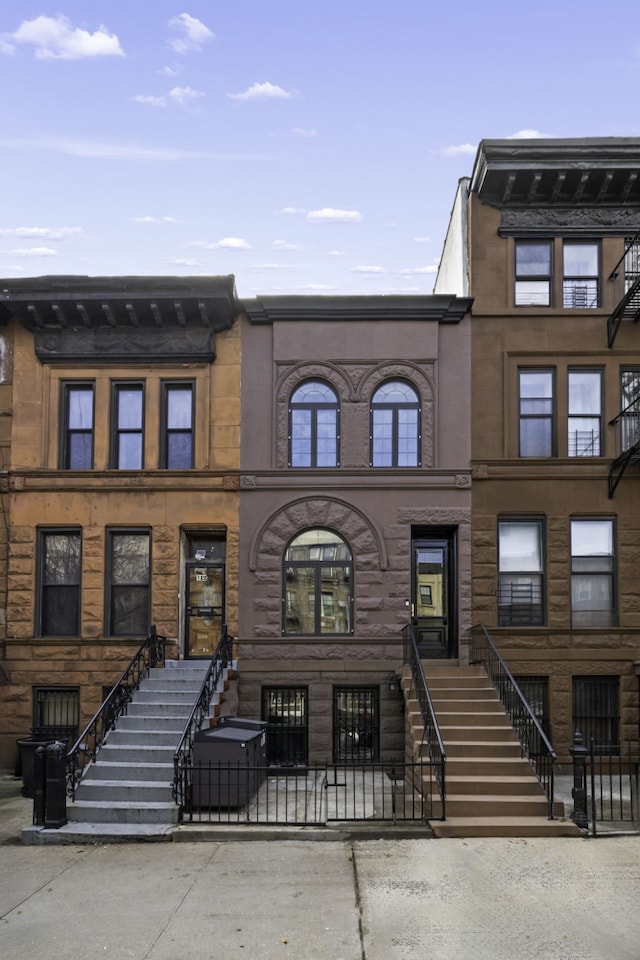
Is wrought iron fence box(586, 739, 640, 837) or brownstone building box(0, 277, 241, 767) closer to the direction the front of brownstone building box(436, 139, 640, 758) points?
the wrought iron fence

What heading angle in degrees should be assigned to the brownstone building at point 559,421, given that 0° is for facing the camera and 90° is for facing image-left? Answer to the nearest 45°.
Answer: approximately 0°

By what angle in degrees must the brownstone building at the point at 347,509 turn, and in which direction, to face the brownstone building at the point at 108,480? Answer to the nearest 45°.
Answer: approximately 90° to its right

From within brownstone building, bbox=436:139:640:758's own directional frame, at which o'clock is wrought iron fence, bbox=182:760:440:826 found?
The wrought iron fence is roughly at 1 o'clock from the brownstone building.

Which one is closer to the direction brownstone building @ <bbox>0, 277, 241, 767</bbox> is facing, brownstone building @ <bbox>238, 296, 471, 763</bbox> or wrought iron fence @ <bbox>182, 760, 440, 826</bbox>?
the wrought iron fence

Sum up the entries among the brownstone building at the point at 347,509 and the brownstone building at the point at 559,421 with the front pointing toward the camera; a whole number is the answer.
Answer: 2

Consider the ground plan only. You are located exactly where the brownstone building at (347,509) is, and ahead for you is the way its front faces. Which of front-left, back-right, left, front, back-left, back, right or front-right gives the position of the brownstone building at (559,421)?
left

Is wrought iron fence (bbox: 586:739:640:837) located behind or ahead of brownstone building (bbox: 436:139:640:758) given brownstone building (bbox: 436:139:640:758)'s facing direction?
ahead

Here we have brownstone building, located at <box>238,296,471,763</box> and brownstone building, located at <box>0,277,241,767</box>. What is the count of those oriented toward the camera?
2
